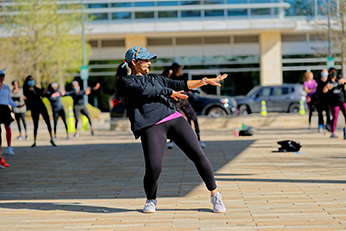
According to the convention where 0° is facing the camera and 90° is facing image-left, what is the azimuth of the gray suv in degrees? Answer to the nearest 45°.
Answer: approximately 90°

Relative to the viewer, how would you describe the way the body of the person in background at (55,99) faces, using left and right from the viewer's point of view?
facing the viewer

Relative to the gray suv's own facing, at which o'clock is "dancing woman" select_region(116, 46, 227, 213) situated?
The dancing woman is roughly at 9 o'clock from the gray suv.

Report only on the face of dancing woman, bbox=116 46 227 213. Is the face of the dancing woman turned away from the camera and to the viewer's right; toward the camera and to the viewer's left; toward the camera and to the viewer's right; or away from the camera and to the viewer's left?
toward the camera and to the viewer's right

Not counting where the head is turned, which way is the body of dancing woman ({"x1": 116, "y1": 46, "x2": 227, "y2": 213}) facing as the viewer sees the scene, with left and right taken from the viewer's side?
facing the viewer and to the right of the viewer

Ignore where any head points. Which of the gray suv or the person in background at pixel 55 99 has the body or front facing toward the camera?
the person in background

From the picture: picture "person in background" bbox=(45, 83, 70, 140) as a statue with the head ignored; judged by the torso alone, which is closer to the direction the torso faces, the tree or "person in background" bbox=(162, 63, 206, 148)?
the person in background

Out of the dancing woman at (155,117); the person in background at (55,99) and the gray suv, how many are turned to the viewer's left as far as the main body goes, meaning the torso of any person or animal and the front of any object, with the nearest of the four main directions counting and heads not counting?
1

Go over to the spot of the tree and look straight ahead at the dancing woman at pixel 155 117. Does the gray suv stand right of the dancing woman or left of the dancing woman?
left

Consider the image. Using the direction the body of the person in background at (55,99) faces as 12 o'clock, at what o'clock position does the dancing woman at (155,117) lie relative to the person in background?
The dancing woman is roughly at 12 o'clock from the person in background.

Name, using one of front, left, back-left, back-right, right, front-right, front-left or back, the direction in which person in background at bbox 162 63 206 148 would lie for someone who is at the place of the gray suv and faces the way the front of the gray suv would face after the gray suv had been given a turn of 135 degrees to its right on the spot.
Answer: back-right

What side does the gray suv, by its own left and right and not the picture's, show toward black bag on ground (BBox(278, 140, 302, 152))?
left

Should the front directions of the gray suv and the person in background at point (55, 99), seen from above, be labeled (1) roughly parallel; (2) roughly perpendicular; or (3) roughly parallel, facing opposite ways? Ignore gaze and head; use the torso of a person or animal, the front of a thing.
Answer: roughly perpendicular

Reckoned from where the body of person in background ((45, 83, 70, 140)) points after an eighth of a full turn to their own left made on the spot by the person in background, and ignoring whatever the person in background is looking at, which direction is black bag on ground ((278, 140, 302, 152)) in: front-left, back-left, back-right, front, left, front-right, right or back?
front

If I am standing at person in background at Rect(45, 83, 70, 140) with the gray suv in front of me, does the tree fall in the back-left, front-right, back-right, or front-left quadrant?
front-left
